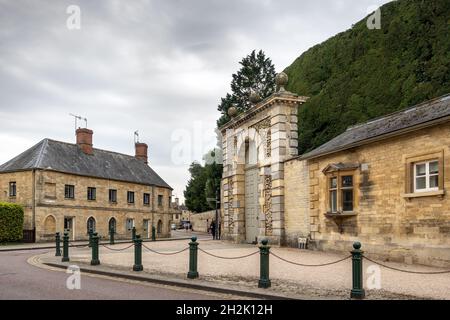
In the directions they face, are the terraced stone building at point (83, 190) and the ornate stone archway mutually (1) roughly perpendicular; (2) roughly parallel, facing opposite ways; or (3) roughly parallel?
roughly perpendicular

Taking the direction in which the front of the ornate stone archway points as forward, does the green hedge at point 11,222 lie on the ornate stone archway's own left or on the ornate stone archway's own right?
on the ornate stone archway's own right

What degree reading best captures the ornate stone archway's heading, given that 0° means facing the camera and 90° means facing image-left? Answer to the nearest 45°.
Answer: approximately 45°

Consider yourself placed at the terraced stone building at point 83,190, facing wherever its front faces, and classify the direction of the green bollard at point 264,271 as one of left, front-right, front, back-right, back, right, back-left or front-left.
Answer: front-right

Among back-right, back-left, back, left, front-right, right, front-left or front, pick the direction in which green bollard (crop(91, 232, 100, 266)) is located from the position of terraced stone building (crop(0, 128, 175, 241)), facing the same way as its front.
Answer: front-right

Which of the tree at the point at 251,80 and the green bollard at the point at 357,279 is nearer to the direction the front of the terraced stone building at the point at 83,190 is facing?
the green bollard
